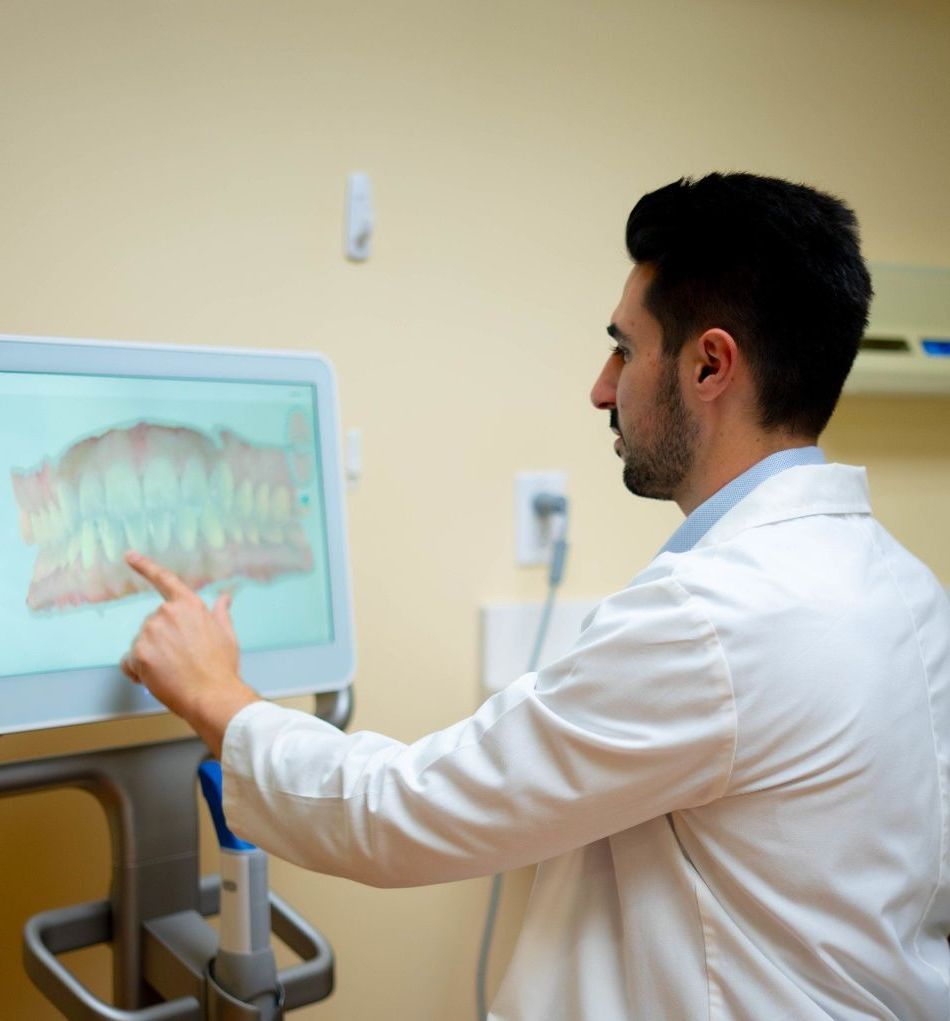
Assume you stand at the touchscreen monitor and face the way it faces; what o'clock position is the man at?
The man is roughly at 12 o'clock from the touchscreen monitor.

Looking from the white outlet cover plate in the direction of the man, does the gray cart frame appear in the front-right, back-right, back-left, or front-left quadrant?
front-right

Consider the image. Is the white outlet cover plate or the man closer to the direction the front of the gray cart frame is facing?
the man

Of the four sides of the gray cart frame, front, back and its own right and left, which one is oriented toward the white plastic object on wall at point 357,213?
left

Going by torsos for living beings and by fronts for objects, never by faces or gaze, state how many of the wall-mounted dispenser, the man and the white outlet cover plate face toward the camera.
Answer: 2

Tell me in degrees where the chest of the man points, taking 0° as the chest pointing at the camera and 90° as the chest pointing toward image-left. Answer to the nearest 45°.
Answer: approximately 135°

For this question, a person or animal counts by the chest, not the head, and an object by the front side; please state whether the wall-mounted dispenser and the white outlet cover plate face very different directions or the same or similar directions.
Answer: same or similar directions

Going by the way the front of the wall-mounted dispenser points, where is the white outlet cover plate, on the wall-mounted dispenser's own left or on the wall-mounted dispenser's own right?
on the wall-mounted dispenser's own right

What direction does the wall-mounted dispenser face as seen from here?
toward the camera

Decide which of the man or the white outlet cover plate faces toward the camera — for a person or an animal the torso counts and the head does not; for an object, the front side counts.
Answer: the white outlet cover plate

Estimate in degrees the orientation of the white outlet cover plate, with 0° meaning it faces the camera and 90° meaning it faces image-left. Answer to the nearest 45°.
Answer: approximately 0°

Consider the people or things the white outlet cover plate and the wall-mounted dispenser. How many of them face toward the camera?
2

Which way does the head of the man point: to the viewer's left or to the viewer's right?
to the viewer's left

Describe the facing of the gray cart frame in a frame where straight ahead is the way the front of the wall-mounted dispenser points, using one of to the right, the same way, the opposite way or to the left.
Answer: to the left

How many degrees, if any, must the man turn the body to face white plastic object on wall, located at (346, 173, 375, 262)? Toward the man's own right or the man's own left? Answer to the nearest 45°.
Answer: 0° — they already face it

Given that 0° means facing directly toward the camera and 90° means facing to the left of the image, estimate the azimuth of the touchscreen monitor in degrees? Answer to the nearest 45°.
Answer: approximately 315°

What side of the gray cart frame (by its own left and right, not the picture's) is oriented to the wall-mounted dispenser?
left

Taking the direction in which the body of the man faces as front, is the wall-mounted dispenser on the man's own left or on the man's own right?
on the man's own right
